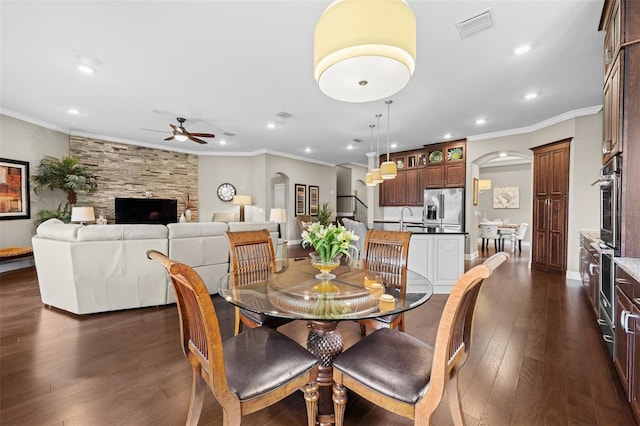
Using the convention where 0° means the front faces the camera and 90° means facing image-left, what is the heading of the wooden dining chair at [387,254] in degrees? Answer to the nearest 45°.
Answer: approximately 45°

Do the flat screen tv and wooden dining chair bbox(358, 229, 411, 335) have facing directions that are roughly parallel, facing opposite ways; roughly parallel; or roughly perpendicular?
roughly perpendicular

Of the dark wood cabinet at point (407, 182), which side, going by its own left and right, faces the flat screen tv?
right

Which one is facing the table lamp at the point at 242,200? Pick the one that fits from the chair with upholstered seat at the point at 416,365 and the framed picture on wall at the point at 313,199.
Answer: the chair with upholstered seat

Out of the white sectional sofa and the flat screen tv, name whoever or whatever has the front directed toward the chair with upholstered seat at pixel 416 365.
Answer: the flat screen tv

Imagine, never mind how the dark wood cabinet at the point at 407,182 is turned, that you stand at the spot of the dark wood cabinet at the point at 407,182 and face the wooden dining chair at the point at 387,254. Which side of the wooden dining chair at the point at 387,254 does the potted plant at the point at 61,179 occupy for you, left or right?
right

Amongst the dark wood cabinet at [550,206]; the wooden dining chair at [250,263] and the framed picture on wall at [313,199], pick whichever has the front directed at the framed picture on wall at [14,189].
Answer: the dark wood cabinet

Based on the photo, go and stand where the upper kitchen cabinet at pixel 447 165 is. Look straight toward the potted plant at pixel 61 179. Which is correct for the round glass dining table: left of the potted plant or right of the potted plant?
left

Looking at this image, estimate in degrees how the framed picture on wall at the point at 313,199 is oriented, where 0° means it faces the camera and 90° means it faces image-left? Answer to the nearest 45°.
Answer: approximately 315°

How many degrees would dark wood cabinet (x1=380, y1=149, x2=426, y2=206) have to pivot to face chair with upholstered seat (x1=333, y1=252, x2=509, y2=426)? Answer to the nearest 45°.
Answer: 0° — it already faces it

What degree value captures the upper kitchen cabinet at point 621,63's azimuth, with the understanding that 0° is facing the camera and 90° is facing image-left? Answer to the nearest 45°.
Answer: approximately 90°

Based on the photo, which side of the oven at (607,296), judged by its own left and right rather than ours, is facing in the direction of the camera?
left

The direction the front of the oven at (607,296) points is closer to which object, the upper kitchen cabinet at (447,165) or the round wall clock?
the round wall clock

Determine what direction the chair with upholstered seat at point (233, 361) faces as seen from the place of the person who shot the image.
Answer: facing away from the viewer and to the right of the viewer

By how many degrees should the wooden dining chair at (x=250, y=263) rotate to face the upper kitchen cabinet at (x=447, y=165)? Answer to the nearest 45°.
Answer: approximately 90° to its left

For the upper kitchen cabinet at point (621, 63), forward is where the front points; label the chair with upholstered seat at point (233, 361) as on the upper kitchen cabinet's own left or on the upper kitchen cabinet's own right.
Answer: on the upper kitchen cabinet's own left

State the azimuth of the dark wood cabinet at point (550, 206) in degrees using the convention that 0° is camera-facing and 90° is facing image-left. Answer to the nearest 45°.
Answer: approximately 45°
